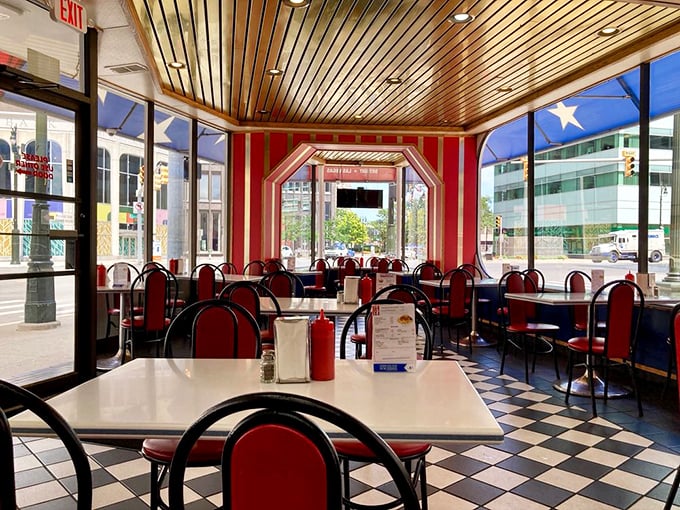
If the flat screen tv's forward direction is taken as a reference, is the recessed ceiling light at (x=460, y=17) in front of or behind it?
in front

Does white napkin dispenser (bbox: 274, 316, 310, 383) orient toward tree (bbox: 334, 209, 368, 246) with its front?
no

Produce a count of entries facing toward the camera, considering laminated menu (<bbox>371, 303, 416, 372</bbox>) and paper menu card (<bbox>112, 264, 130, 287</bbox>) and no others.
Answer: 2

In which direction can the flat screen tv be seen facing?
toward the camera

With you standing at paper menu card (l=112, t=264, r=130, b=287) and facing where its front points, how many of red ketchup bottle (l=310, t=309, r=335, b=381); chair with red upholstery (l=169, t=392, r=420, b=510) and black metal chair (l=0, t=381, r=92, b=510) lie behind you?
0

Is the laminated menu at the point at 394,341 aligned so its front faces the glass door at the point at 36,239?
no

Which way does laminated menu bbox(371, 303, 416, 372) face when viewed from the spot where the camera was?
facing the viewer

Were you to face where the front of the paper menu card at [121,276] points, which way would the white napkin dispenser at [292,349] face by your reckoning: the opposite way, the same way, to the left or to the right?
the same way

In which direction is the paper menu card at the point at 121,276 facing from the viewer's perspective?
toward the camera

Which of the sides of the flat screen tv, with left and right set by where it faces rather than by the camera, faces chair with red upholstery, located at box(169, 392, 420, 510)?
front

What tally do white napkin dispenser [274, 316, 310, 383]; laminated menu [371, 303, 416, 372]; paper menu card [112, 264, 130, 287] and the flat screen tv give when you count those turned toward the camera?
4

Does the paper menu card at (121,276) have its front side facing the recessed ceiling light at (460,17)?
no

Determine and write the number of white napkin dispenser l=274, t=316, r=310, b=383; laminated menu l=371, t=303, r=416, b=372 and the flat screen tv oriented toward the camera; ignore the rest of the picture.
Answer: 3

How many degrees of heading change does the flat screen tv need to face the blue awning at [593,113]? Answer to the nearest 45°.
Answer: approximately 45° to its left

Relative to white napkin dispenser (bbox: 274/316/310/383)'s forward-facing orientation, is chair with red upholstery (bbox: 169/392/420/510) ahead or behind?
ahead

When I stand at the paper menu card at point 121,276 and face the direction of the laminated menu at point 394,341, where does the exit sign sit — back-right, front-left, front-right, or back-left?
front-right

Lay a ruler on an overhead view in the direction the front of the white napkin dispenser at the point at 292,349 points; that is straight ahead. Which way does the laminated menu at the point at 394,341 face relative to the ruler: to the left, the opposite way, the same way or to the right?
the same way

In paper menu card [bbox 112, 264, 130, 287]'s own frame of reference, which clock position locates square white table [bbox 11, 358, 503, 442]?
The square white table is roughly at 12 o'clock from the paper menu card.
